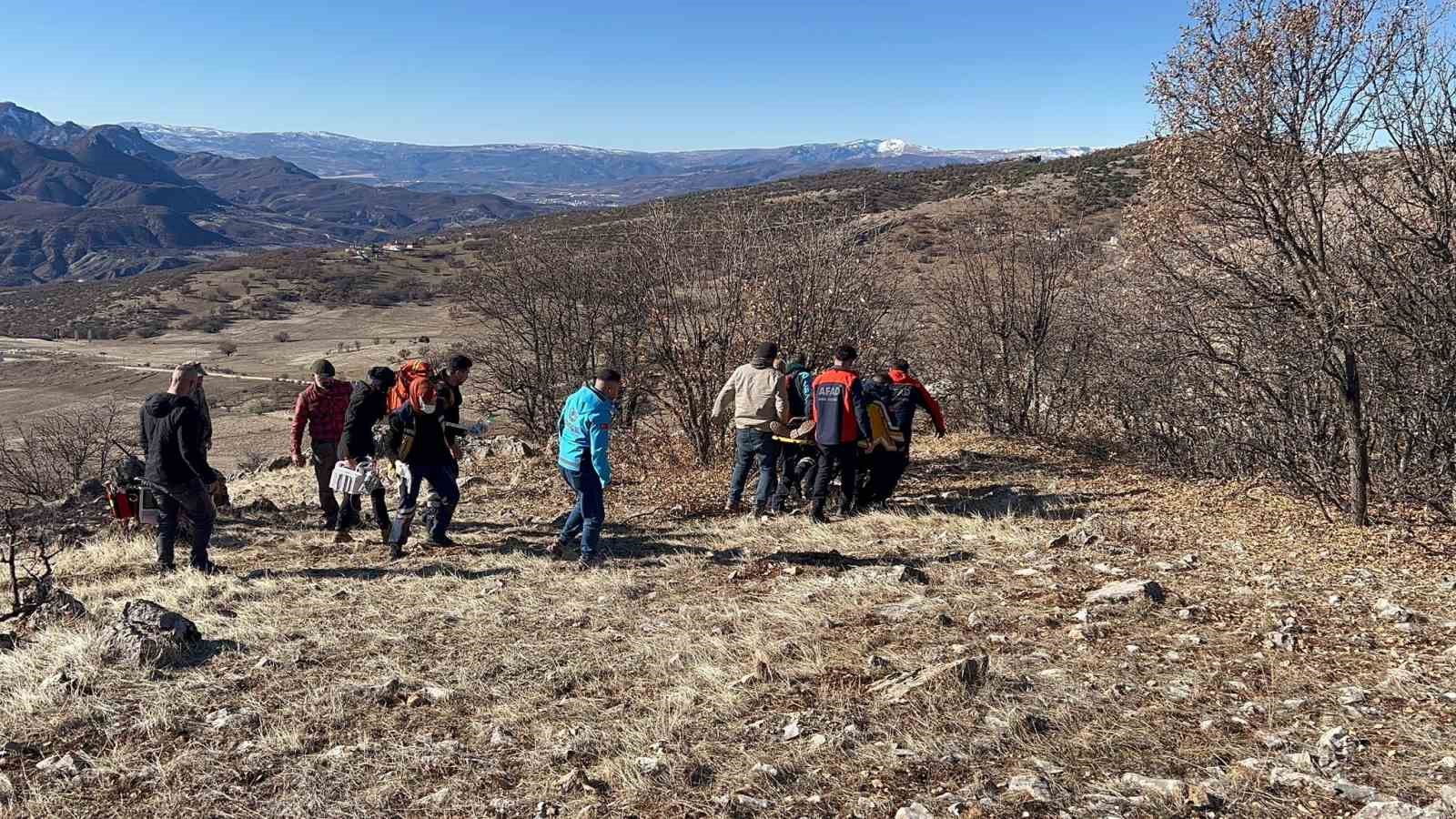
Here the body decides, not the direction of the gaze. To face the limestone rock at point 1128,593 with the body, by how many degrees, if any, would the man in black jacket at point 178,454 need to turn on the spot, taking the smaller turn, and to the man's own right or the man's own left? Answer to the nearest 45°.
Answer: approximately 90° to the man's own right

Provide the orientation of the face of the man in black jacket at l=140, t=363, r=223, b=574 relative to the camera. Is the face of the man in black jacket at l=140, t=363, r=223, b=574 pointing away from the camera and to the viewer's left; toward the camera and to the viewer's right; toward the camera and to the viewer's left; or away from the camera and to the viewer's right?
away from the camera and to the viewer's right

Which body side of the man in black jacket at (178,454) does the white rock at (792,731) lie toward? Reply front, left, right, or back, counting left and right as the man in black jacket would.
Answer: right

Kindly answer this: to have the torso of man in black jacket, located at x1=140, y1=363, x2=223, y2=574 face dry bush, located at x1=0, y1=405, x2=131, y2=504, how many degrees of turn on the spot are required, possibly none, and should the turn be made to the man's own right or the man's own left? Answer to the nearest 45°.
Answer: approximately 45° to the man's own left

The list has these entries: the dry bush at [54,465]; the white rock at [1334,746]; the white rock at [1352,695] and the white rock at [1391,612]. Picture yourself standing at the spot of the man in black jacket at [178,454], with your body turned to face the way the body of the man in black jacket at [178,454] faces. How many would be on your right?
3

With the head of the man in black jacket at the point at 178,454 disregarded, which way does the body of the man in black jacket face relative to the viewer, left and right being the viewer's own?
facing away from the viewer and to the right of the viewer

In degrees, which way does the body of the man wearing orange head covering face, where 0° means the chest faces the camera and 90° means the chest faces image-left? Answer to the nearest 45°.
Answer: approximately 315°

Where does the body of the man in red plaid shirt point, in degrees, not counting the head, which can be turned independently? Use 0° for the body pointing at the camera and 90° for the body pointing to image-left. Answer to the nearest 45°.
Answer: approximately 315°

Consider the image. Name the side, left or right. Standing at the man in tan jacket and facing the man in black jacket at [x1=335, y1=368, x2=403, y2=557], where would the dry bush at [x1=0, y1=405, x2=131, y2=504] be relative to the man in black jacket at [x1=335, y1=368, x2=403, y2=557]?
right

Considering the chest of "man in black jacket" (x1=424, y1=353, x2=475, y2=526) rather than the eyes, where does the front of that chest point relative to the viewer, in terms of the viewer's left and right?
facing to the right of the viewer

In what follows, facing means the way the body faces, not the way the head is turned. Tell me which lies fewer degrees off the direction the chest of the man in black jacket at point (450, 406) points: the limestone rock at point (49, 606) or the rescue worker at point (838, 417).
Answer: the rescue worker

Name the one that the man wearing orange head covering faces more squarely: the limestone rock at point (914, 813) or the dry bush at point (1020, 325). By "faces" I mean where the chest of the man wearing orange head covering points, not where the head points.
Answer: the limestone rock
